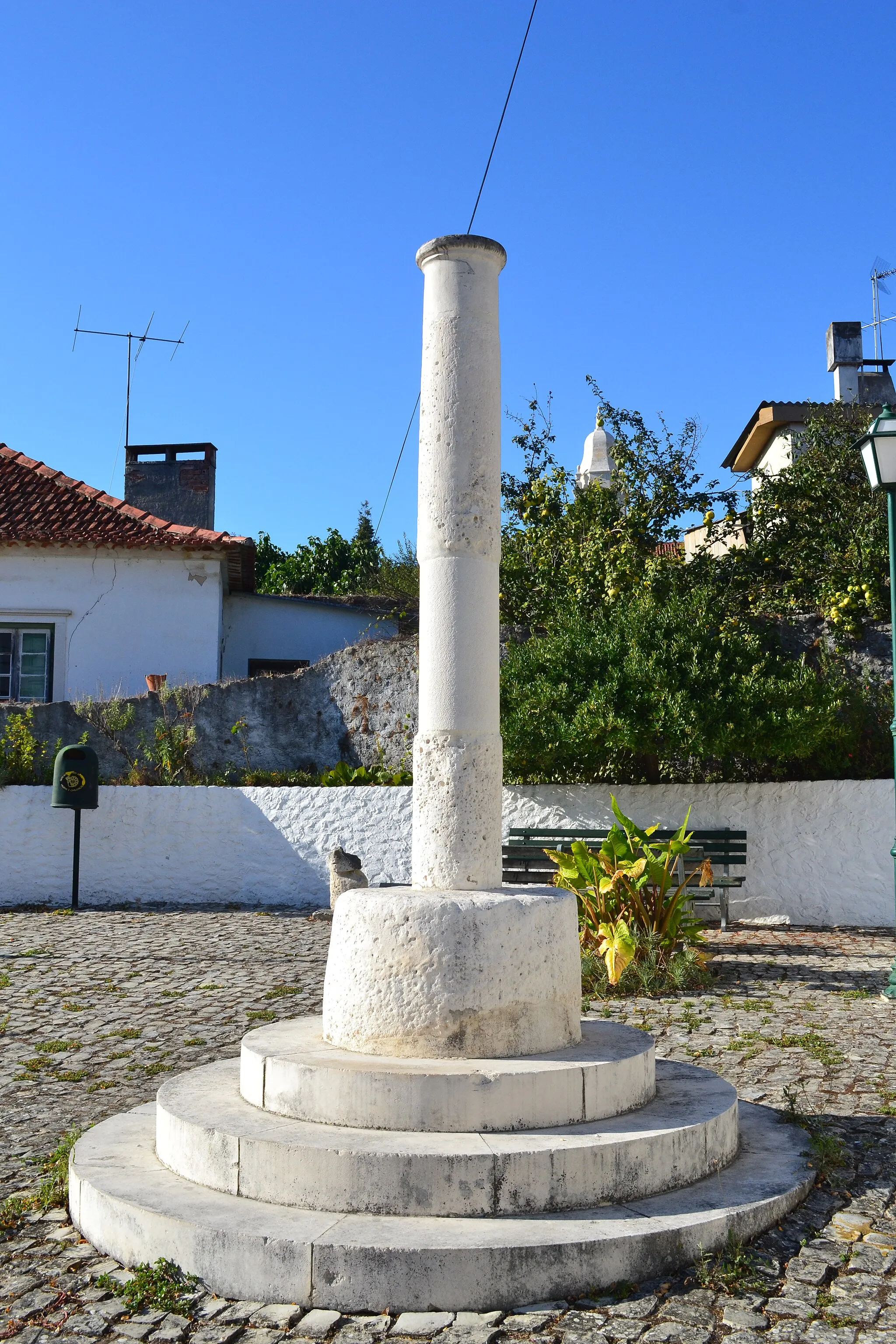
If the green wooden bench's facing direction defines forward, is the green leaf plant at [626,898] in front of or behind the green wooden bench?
in front

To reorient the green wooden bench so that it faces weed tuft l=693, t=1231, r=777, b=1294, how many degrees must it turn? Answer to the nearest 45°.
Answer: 0° — it already faces it

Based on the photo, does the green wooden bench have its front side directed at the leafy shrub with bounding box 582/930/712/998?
yes

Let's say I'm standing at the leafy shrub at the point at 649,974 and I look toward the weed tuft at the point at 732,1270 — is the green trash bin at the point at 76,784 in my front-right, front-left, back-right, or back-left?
back-right

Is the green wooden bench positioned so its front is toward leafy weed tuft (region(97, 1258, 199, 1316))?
yes

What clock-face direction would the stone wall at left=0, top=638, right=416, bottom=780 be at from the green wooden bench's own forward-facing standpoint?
The stone wall is roughly at 4 o'clock from the green wooden bench.

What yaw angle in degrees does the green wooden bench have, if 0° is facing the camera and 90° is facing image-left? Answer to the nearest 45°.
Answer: approximately 0°

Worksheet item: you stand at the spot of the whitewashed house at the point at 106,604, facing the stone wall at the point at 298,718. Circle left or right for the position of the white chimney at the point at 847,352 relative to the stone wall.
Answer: left

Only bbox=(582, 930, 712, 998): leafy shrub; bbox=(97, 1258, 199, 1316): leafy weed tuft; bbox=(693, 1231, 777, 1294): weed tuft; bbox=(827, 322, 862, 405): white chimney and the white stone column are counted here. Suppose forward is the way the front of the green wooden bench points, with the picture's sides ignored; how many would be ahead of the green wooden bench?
4

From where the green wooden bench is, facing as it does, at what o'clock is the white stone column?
The white stone column is roughly at 12 o'clock from the green wooden bench.
